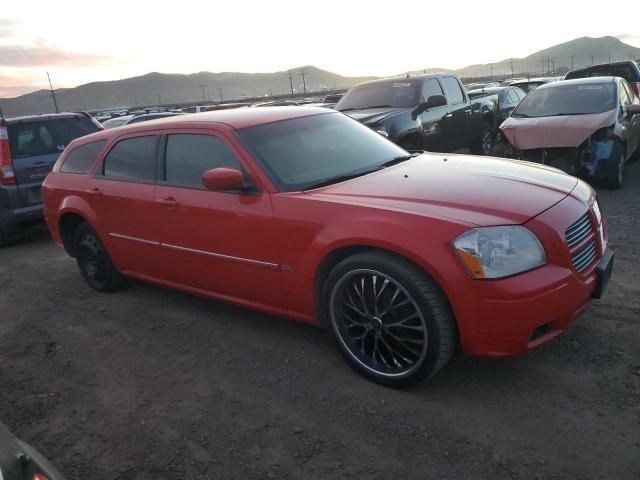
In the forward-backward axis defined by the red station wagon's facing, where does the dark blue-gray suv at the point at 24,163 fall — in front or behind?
behind

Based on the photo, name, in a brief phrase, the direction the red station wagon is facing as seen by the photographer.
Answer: facing the viewer and to the right of the viewer
